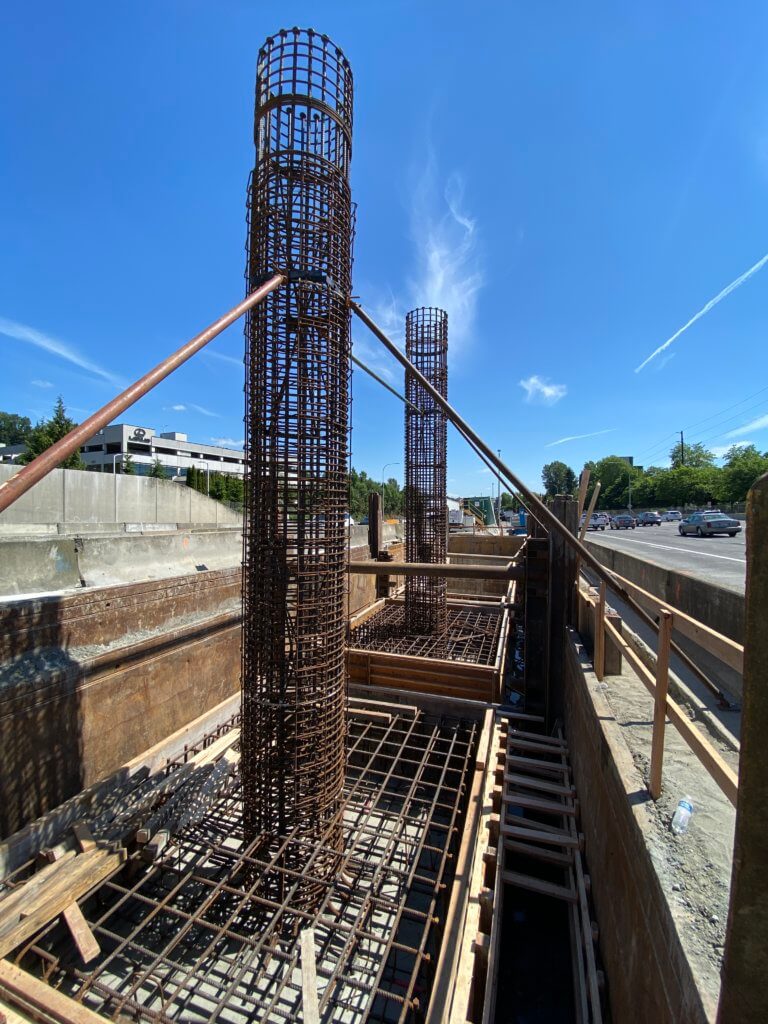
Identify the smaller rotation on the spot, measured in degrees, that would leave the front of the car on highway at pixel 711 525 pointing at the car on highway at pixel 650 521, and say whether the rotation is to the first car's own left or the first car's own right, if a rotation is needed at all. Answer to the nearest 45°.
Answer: approximately 45° to the first car's own right
